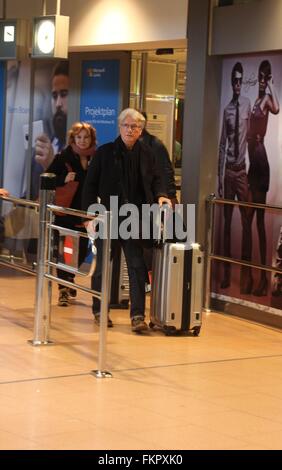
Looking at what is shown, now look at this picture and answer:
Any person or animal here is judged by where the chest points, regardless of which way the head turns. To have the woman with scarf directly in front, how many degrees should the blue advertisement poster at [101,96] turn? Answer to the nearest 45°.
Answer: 0° — it already faces them

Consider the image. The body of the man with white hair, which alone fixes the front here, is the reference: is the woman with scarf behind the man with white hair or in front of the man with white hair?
behind

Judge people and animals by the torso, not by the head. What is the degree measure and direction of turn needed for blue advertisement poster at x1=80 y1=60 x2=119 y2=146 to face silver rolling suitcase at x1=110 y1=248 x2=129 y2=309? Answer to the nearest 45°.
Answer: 0° — it already faces it

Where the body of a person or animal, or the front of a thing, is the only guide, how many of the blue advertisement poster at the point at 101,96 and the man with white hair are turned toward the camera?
2

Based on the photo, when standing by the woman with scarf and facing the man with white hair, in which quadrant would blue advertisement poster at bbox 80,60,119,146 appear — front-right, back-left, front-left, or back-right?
back-left

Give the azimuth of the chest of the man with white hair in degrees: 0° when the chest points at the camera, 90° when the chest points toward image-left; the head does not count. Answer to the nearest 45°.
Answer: approximately 0°

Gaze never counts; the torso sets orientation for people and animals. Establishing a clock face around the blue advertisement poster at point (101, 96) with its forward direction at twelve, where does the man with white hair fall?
The man with white hair is roughly at 12 o'clock from the blue advertisement poster.

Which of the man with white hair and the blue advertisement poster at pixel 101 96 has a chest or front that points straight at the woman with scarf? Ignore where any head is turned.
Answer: the blue advertisement poster

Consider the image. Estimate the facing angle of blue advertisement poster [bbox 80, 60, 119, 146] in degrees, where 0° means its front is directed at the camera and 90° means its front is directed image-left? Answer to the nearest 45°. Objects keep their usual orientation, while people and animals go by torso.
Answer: approximately 0°

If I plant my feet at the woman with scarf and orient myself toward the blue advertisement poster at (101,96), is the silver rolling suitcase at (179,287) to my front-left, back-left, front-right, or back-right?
back-right

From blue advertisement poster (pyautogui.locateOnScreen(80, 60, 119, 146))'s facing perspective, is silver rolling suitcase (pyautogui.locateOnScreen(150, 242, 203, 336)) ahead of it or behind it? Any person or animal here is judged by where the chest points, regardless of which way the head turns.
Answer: ahead

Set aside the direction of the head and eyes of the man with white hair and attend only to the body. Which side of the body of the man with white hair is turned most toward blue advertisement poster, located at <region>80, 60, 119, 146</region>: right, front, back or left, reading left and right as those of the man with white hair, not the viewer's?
back
